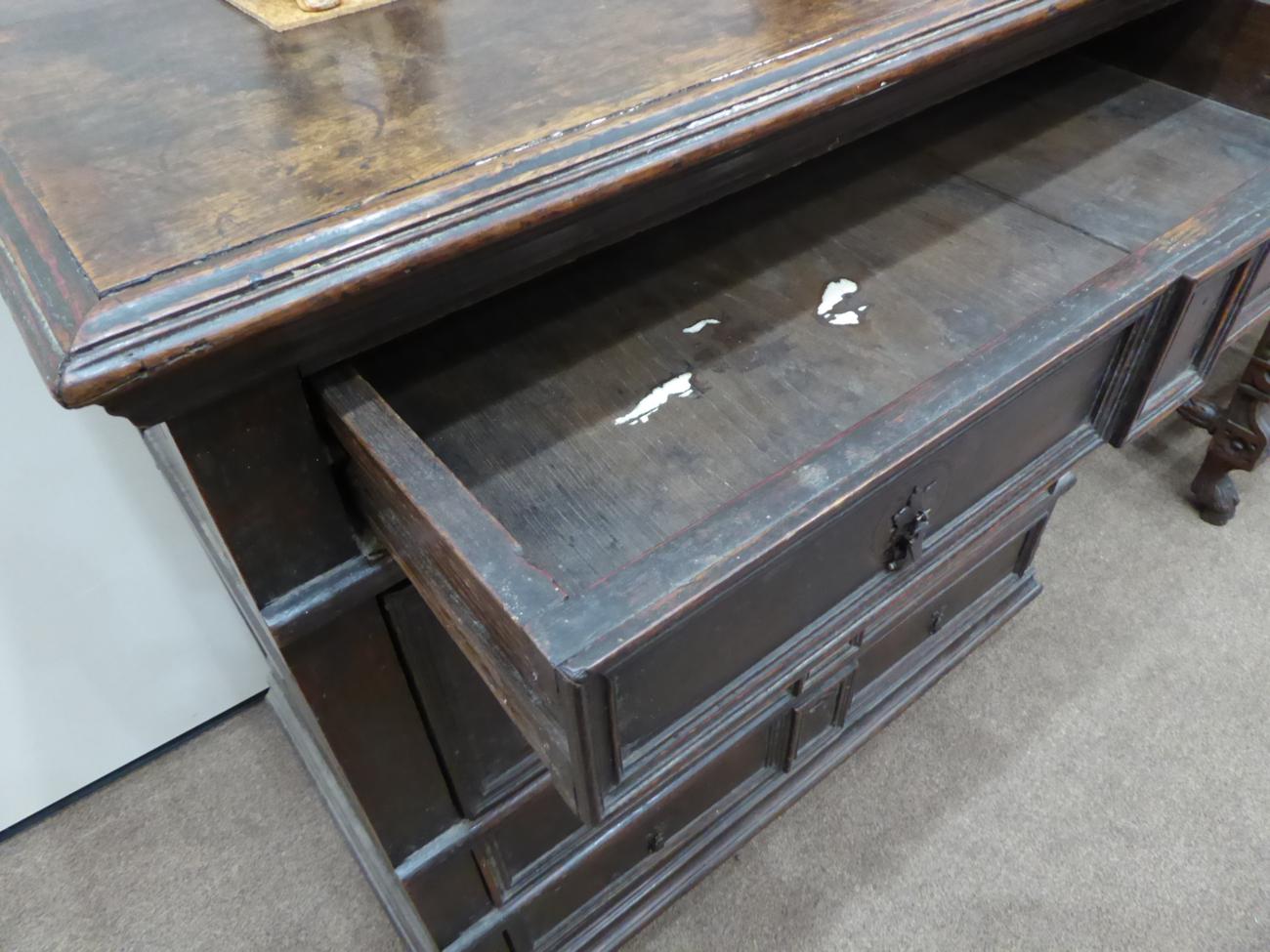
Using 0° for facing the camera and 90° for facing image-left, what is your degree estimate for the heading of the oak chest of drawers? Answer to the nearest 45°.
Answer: approximately 315°
